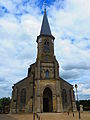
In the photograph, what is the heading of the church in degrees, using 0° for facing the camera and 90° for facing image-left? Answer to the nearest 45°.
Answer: approximately 0°
